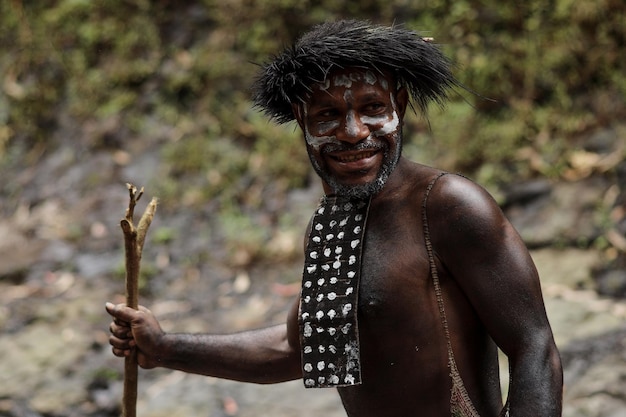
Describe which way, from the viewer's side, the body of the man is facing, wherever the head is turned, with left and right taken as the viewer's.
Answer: facing the viewer and to the left of the viewer
